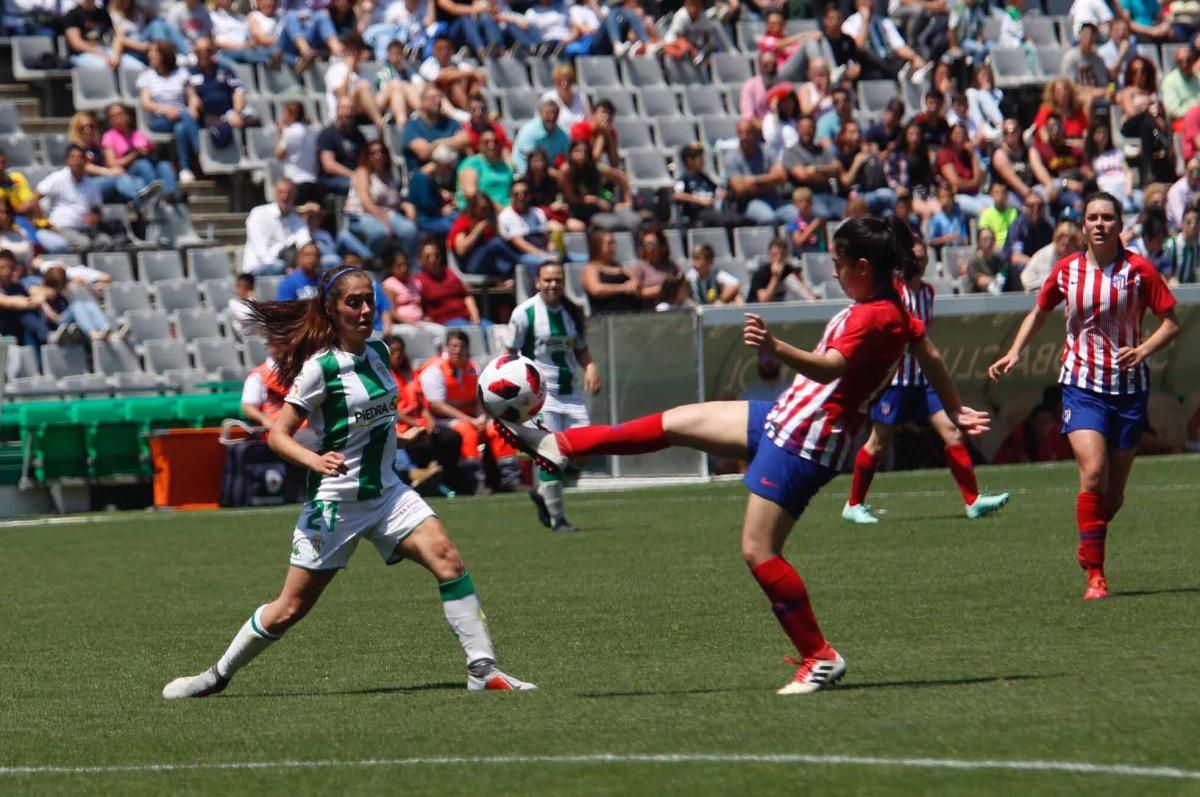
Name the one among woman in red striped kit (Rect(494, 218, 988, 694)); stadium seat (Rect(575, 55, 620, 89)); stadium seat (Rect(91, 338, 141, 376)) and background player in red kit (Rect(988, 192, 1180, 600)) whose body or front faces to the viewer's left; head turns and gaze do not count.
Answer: the woman in red striped kit

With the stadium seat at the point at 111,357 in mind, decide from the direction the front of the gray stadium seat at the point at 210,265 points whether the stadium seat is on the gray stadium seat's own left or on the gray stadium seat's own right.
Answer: on the gray stadium seat's own right

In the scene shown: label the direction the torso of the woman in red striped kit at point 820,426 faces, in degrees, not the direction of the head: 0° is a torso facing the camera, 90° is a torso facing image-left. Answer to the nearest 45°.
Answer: approximately 90°

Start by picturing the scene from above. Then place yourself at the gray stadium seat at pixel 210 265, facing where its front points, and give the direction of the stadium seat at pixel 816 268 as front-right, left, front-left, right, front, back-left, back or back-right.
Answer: front-left

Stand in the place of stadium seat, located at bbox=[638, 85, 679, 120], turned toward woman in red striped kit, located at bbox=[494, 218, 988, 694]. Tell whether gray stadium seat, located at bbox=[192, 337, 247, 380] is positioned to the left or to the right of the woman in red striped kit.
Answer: right

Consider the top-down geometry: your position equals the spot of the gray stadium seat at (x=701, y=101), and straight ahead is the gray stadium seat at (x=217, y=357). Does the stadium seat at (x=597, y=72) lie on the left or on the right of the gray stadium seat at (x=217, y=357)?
right
